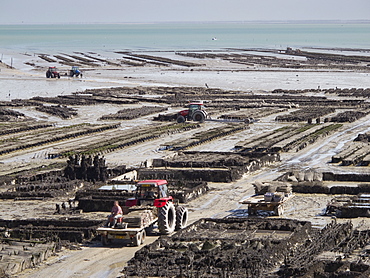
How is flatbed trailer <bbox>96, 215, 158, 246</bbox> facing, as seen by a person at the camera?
facing away from the viewer and to the right of the viewer

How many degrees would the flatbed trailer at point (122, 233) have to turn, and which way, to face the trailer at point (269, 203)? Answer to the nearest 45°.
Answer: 0° — it already faces it
